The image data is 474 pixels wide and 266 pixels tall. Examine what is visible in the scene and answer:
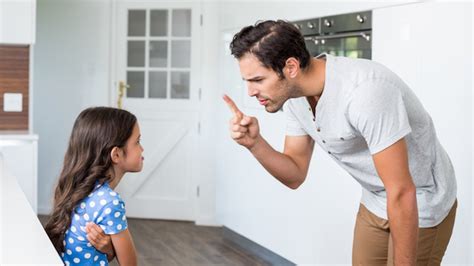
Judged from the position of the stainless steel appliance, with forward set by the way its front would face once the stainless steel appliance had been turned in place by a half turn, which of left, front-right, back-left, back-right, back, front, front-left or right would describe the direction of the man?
back-right

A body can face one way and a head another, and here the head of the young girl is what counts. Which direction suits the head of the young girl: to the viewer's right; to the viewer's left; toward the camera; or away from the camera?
to the viewer's right

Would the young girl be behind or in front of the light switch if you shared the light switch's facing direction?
in front

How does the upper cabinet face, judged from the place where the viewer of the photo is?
facing the viewer

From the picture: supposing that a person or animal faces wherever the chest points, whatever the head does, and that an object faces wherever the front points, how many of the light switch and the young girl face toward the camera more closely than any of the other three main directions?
1

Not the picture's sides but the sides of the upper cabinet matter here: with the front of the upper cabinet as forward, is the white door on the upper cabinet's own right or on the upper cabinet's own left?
on the upper cabinet's own left

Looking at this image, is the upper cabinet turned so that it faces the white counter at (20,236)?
yes

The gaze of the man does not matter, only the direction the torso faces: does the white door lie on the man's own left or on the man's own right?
on the man's own right

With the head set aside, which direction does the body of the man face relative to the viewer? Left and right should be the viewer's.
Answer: facing the viewer and to the left of the viewer

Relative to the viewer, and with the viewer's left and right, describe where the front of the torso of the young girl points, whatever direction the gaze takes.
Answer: facing away from the viewer and to the right of the viewer

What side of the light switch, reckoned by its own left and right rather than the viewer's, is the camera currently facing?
front
